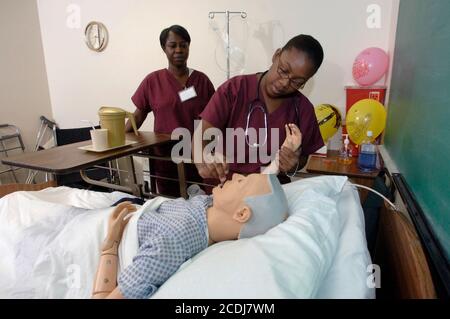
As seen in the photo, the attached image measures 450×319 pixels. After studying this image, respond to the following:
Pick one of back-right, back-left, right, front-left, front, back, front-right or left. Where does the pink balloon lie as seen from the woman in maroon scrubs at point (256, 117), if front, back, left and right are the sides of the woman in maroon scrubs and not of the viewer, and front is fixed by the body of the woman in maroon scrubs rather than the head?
back-left

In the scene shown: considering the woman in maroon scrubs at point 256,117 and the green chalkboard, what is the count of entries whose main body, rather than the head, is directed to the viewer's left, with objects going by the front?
1

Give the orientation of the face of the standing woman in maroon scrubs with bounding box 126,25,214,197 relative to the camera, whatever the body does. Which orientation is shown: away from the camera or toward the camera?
toward the camera

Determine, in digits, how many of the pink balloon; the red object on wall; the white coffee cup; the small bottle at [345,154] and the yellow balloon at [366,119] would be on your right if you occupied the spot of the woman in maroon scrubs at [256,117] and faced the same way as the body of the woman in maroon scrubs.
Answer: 1

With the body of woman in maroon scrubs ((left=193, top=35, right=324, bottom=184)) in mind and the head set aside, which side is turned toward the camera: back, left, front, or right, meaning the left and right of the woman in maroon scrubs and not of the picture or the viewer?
front

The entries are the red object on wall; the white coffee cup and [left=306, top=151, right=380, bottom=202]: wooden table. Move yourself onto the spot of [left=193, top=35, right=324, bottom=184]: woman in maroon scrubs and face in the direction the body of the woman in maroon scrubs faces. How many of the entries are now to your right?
1

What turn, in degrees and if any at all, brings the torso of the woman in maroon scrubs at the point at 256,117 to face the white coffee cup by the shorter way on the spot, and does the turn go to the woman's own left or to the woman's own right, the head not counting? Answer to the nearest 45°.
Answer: approximately 90° to the woman's own right

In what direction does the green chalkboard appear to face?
to the viewer's left

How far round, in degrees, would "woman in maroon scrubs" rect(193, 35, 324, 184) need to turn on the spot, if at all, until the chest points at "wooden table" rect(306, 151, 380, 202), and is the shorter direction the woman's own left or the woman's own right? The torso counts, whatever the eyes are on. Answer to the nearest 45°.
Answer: approximately 135° to the woman's own left
